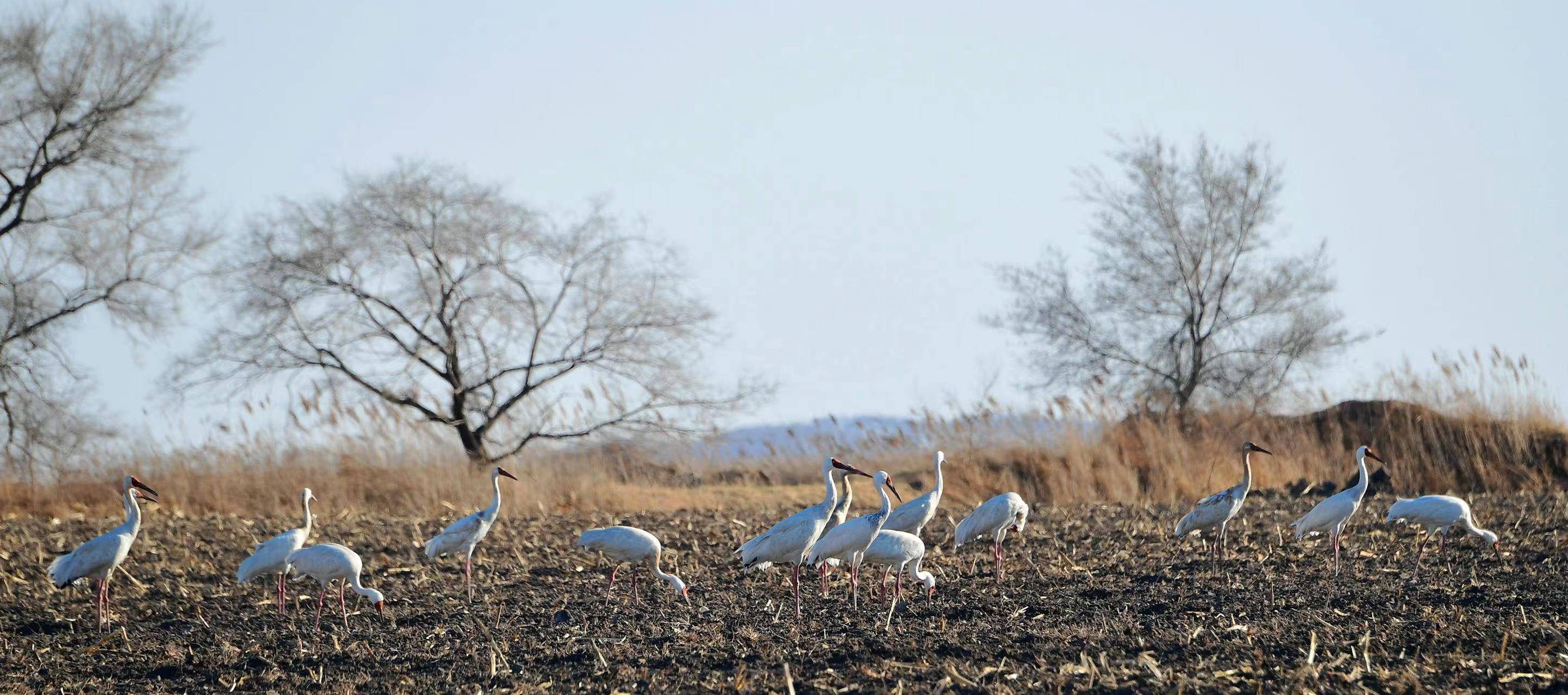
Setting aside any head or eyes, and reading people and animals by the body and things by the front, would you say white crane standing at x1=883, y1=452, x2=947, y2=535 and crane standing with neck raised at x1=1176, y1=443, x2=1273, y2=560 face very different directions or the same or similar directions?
same or similar directions

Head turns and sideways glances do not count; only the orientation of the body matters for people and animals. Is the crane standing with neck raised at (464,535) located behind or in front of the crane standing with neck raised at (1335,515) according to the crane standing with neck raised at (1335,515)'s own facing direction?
behind

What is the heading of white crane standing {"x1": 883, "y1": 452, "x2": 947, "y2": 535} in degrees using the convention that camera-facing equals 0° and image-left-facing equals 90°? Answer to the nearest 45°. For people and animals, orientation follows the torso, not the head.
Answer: approximately 270°

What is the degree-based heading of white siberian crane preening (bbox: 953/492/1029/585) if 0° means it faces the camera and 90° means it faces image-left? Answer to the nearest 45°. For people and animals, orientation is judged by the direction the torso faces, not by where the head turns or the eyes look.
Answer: approximately 270°

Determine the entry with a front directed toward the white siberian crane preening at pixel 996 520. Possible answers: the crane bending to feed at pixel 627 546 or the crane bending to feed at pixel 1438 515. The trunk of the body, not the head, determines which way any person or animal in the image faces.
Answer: the crane bending to feed at pixel 627 546

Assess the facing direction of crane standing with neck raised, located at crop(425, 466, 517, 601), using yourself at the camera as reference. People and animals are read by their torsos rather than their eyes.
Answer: facing to the right of the viewer

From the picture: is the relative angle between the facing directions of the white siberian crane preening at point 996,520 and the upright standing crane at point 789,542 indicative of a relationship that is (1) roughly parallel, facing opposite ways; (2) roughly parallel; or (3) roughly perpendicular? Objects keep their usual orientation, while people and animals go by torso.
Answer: roughly parallel

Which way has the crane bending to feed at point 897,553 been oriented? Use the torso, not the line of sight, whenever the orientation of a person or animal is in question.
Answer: to the viewer's right

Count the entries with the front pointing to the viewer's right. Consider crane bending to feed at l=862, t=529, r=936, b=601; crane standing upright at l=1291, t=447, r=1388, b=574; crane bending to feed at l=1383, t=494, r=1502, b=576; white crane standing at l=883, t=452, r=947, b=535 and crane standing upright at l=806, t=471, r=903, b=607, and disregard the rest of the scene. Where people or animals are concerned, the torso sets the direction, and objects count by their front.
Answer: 5

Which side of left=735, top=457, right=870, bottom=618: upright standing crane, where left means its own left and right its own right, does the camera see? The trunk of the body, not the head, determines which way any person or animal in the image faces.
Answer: right

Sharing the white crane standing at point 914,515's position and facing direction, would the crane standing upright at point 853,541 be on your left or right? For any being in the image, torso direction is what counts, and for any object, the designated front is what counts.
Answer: on your right

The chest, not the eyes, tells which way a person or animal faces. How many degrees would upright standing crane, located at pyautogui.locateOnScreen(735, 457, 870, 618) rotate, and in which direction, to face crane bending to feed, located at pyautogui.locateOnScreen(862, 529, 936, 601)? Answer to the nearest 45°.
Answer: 0° — it already faces it

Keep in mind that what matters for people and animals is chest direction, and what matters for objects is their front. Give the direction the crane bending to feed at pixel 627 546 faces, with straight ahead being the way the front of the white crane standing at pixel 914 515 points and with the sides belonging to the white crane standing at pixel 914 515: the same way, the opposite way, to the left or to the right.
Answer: the same way

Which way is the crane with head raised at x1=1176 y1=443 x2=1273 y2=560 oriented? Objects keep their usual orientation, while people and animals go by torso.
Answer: to the viewer's right

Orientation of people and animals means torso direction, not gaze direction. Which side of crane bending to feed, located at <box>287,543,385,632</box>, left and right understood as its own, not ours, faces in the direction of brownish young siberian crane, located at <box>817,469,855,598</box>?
front

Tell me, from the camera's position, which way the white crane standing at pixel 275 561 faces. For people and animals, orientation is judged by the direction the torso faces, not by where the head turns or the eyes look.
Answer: facing to the right of the viewer

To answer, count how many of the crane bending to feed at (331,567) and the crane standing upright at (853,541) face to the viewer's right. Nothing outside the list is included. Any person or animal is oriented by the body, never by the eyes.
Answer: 2

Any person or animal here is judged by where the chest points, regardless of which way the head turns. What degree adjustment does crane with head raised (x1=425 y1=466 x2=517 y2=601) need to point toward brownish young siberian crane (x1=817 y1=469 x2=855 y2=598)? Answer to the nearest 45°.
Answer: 0° — it already faces it

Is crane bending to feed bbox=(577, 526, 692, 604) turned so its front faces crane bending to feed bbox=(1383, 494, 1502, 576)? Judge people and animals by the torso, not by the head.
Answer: yes

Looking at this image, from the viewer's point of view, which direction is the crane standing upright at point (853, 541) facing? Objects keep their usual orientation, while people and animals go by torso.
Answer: to the viewer's right

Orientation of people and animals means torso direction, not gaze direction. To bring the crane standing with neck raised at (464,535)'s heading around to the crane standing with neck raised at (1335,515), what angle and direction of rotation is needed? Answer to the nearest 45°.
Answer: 0° — it already faces it
